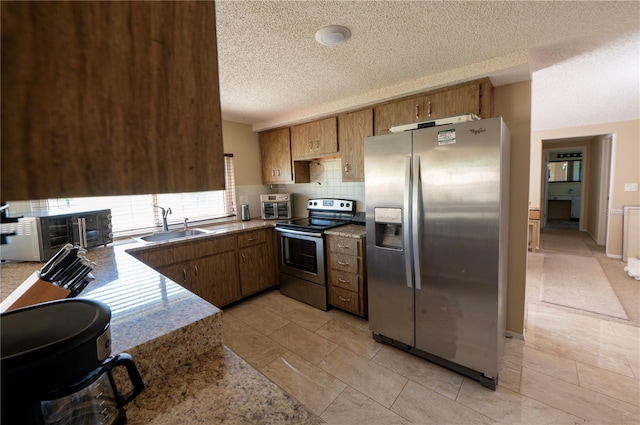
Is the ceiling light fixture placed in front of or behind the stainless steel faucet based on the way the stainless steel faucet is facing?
in front

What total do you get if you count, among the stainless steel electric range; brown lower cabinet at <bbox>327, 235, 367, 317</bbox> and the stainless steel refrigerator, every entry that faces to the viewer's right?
0

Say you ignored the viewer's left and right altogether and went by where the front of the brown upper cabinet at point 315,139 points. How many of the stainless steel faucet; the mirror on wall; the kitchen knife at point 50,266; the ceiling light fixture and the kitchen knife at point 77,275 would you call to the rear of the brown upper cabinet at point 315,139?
1

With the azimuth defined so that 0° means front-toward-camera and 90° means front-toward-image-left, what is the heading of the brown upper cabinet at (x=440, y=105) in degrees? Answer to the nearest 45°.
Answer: approximately 45°

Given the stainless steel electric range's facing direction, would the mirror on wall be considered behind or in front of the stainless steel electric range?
behind

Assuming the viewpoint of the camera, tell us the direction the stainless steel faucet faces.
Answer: facing the viewer and to the right of the viewer

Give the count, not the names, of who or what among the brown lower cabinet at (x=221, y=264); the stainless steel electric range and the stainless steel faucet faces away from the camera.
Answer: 0

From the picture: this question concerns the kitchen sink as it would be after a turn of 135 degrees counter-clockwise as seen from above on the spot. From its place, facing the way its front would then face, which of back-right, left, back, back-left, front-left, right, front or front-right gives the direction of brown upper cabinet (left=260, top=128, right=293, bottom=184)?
right

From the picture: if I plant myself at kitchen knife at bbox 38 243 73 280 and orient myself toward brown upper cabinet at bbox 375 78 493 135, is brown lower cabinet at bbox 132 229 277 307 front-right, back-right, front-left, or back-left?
front-left

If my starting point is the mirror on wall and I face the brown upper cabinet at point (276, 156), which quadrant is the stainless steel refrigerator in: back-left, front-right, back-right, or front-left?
front-left

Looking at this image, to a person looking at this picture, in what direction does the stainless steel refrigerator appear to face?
facing the viewer and to the left of the viewer

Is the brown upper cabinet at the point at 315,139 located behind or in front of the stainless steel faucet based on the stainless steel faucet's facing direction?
in front

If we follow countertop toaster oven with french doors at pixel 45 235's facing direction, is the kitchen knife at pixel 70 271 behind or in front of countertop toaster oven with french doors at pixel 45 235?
in front

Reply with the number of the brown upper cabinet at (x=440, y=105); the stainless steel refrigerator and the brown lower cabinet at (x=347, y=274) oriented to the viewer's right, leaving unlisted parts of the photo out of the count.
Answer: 0

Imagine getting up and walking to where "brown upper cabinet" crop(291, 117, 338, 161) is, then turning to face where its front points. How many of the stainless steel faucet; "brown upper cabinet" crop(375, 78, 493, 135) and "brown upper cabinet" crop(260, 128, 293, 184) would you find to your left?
1
